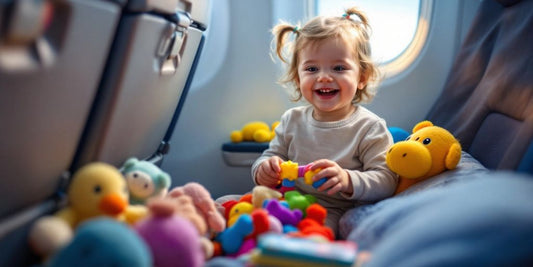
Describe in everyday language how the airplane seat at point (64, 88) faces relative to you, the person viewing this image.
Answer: facing away from the viewer and to the left of the viewer

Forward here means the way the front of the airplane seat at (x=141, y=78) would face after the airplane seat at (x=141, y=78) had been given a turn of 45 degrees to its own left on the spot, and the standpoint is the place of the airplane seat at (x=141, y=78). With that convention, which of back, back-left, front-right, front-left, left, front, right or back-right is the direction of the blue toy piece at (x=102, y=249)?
left

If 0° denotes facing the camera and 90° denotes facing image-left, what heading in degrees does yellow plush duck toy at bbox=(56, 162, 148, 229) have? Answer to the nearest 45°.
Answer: approximately 315°

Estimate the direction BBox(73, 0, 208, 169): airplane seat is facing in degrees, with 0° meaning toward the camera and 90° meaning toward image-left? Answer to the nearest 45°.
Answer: approximately 135°
